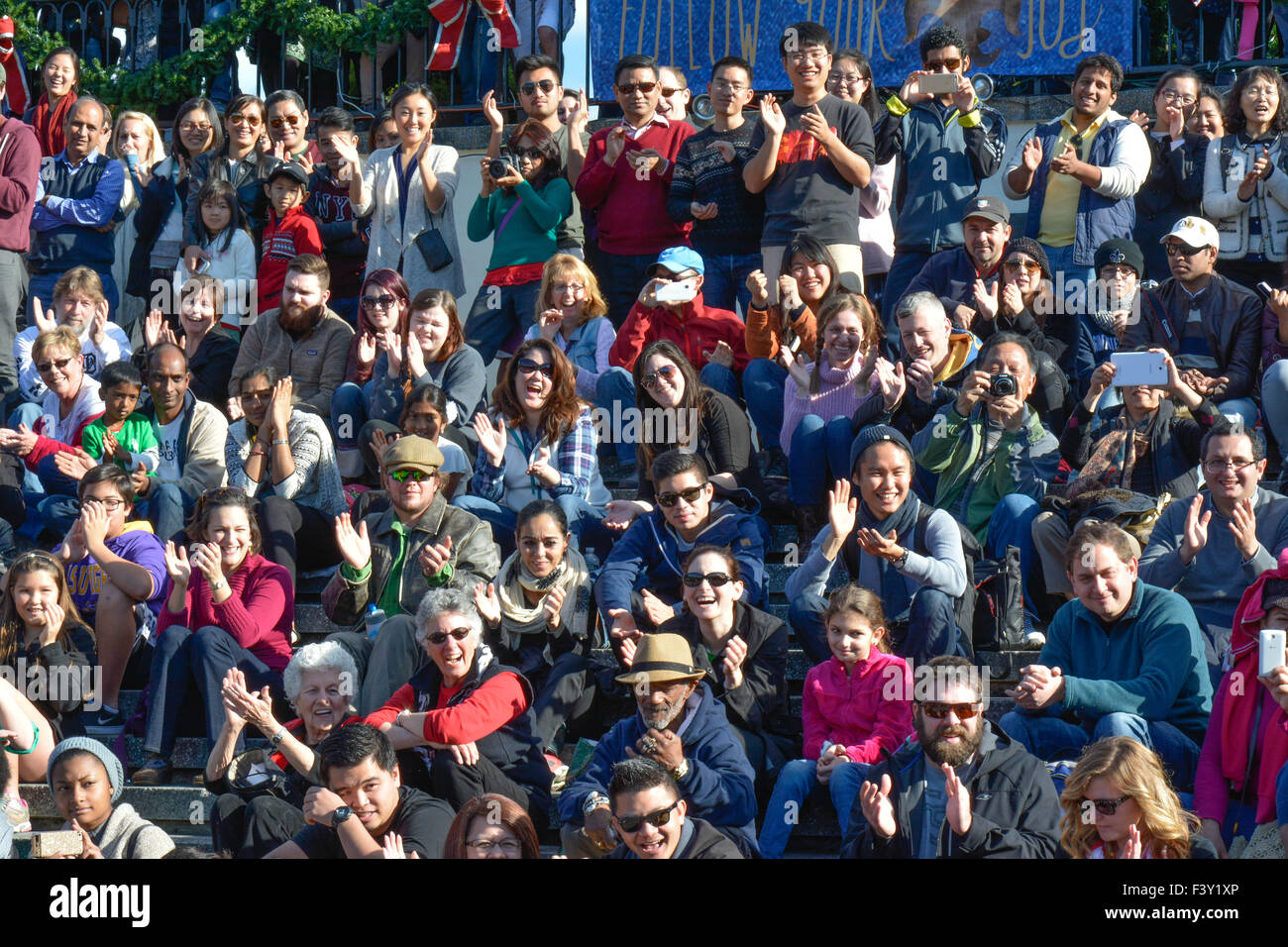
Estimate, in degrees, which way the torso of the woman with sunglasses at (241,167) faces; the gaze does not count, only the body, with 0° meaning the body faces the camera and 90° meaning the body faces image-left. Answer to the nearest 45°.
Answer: approximately 0°

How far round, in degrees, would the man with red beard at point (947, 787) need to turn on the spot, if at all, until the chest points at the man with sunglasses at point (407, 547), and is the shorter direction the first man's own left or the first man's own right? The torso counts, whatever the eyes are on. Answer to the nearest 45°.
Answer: approximately 135° to the first man's own right

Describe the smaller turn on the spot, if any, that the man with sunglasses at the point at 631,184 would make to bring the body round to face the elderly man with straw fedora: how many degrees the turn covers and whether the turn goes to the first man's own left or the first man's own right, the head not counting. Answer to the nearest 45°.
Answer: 0° — they already face them

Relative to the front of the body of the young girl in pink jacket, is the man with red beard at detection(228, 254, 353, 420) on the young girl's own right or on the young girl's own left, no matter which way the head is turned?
on the young girl's own right

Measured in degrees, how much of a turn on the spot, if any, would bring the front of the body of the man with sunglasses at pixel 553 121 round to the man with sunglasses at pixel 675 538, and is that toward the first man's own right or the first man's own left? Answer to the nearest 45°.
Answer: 0° — they already face them

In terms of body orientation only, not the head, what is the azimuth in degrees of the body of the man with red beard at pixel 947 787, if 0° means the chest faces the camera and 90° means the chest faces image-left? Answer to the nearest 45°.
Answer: approximately 0°

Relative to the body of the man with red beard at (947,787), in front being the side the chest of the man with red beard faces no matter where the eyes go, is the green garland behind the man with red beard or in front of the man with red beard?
behind

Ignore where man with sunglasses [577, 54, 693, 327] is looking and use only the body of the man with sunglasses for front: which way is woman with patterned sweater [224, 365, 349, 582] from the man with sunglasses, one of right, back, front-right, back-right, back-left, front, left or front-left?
front-right

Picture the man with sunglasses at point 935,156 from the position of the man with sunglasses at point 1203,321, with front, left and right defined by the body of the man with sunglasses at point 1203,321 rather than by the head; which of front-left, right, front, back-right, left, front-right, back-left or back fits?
right

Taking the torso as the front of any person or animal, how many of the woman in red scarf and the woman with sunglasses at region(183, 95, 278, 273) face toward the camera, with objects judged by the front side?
2
